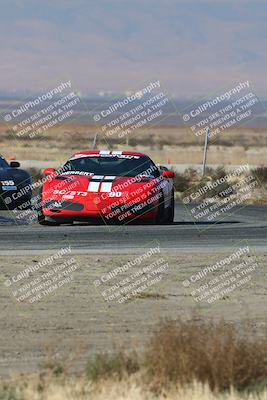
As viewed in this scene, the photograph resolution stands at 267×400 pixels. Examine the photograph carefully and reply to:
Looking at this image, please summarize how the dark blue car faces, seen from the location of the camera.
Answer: facing the viewer and to the right of the viewer

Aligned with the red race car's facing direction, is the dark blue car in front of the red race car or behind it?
behind

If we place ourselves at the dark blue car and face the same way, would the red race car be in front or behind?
in front

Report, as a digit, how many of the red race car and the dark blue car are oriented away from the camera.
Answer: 0

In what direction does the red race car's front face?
toward the camera
